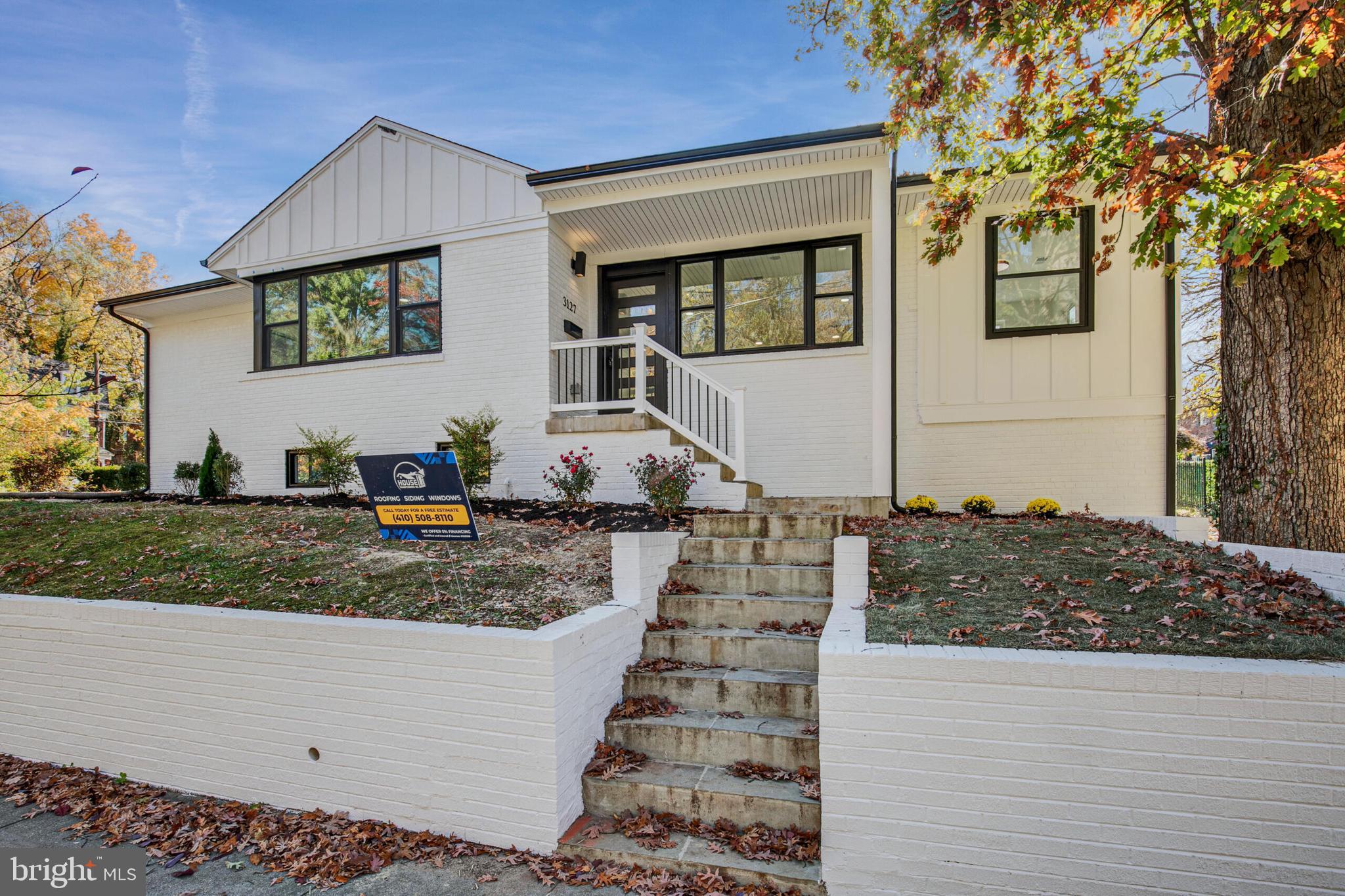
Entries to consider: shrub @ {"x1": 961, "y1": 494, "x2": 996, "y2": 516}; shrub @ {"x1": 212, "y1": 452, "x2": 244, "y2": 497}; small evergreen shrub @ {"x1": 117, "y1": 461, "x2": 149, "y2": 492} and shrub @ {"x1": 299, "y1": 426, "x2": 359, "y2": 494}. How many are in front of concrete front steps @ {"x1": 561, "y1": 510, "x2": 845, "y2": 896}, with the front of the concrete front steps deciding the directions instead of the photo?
0

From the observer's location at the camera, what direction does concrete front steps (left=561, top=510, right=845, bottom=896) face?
facing the viewer

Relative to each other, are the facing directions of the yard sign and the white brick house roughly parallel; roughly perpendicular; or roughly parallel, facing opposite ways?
roughly parallel

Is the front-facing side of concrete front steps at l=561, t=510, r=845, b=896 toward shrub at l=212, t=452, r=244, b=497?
no

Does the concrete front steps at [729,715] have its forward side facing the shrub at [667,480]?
no

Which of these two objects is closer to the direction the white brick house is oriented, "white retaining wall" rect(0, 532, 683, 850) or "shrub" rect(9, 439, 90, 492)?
the white retaining wall

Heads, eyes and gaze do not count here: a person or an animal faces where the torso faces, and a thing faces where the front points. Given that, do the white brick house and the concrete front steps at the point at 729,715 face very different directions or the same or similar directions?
same or similar directions

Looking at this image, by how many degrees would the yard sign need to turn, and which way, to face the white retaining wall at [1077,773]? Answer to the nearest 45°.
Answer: approximately 45° to its left

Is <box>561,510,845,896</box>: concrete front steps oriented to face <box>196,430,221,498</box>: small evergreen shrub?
no

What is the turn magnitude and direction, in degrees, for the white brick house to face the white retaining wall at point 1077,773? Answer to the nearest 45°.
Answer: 0° — it already faces it

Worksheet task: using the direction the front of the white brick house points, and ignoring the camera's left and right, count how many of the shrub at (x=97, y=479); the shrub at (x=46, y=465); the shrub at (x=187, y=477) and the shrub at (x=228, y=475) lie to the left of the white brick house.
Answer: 0

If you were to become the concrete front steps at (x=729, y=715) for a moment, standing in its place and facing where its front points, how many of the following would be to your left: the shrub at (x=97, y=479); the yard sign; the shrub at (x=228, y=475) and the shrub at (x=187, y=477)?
0

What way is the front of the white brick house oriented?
toward the camera

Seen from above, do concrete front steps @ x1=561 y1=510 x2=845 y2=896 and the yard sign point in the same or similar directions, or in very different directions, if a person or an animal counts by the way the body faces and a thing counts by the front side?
same or similar directions

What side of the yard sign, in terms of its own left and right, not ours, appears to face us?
front
